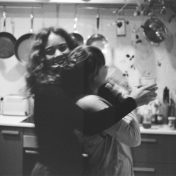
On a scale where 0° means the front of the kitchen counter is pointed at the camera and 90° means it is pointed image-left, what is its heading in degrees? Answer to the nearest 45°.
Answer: approximately 0°

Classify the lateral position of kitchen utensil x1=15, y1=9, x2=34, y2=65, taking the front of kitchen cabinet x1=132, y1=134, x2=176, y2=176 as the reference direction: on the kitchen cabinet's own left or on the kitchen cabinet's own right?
on the kitchen cabinet's own right

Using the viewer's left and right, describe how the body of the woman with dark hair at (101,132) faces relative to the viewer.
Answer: facing away from the viewer and to the right of the viewer

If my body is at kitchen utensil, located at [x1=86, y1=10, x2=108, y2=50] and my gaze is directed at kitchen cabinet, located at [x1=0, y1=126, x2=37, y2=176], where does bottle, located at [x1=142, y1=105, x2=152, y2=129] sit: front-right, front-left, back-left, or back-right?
back-left

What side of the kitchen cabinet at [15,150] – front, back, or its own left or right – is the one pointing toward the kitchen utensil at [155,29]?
left

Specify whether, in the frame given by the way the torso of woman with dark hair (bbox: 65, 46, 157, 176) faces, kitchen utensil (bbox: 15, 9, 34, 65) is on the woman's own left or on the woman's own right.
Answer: on the woman's own left

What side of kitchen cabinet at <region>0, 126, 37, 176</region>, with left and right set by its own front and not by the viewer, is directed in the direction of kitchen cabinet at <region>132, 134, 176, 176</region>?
left
